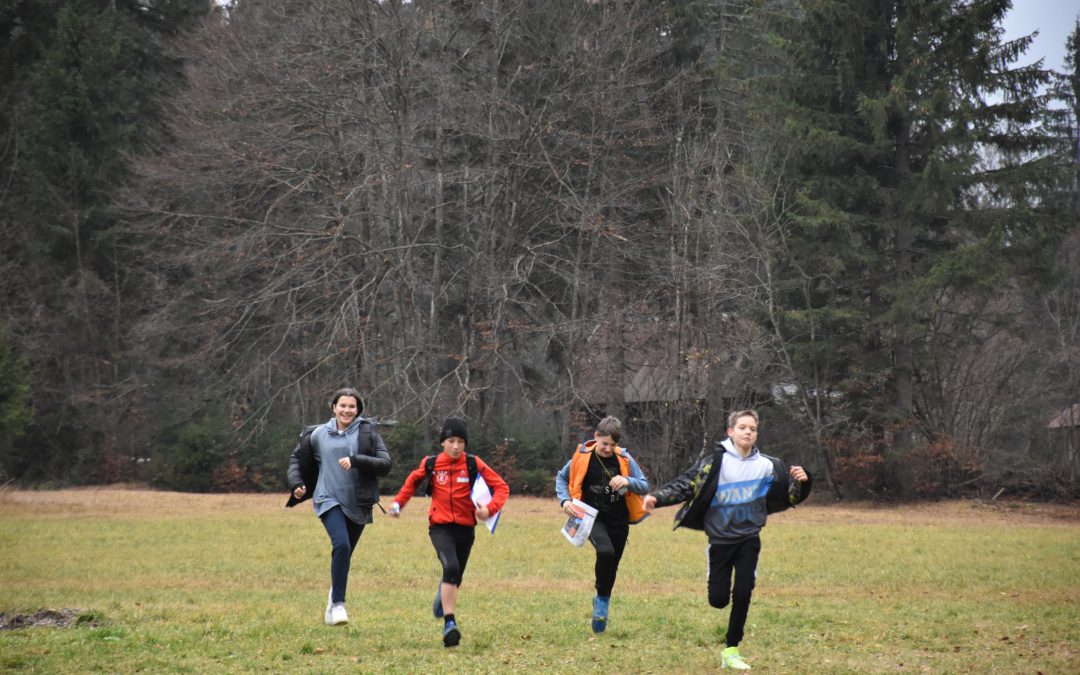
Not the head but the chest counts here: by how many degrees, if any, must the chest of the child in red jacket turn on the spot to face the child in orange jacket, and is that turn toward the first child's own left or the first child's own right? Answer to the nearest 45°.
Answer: approximately 90° to the first child's own left

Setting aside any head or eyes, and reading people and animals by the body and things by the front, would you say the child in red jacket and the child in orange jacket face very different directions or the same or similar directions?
same or similar directions

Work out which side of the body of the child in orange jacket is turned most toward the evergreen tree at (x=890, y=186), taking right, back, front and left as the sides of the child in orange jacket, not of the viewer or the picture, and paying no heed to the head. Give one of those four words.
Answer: back

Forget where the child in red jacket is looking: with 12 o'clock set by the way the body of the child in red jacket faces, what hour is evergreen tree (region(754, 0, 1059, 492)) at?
The evergreen tree is roughly at 7 o'clock from the child in red jacket.

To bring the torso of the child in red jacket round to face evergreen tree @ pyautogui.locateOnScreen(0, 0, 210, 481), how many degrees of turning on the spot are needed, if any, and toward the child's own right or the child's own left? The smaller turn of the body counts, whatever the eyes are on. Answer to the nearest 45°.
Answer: approximately 135° to the child's own right

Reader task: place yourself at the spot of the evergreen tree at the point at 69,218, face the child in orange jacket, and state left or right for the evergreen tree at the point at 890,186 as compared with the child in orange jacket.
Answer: left

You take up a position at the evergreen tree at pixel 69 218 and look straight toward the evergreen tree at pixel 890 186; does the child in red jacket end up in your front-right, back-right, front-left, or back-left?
front-right

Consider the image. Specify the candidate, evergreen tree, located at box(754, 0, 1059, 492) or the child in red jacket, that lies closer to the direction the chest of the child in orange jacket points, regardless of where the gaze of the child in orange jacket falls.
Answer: the child in red jacket

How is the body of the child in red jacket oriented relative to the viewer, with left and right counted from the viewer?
facing the viewer

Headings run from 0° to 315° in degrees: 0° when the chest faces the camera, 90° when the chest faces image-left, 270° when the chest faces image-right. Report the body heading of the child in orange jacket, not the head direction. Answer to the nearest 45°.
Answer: approximately 0°

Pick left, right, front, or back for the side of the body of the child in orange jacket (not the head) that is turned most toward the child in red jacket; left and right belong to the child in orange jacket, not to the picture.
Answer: right

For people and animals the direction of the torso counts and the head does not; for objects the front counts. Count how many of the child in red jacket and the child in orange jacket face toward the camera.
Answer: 2
